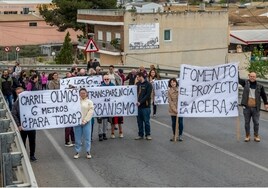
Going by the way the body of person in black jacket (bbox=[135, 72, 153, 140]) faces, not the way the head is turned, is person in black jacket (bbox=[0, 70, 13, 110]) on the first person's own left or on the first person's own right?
on the first person's own right

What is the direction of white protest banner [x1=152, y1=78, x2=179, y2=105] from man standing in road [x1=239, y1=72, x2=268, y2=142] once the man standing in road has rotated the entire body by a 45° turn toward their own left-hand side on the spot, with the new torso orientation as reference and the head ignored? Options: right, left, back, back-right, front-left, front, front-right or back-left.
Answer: back

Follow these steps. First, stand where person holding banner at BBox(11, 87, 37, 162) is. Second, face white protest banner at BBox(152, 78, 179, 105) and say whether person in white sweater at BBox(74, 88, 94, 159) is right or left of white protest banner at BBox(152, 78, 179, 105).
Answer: right

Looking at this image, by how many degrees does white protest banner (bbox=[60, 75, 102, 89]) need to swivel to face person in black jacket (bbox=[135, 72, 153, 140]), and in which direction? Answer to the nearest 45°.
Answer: approximately 45° to its left

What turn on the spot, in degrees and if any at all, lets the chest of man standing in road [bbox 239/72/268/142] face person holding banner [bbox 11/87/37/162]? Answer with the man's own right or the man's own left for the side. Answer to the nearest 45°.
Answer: approximately 45° to the man's own right

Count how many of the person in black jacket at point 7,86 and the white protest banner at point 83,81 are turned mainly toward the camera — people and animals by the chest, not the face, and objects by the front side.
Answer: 2

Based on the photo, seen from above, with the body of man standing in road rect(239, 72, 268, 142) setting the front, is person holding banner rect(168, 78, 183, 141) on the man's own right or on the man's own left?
on the man's own right

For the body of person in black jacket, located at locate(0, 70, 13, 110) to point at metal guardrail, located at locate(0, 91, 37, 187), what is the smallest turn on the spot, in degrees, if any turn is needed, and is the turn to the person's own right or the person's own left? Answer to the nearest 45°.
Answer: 0° — they already face it
